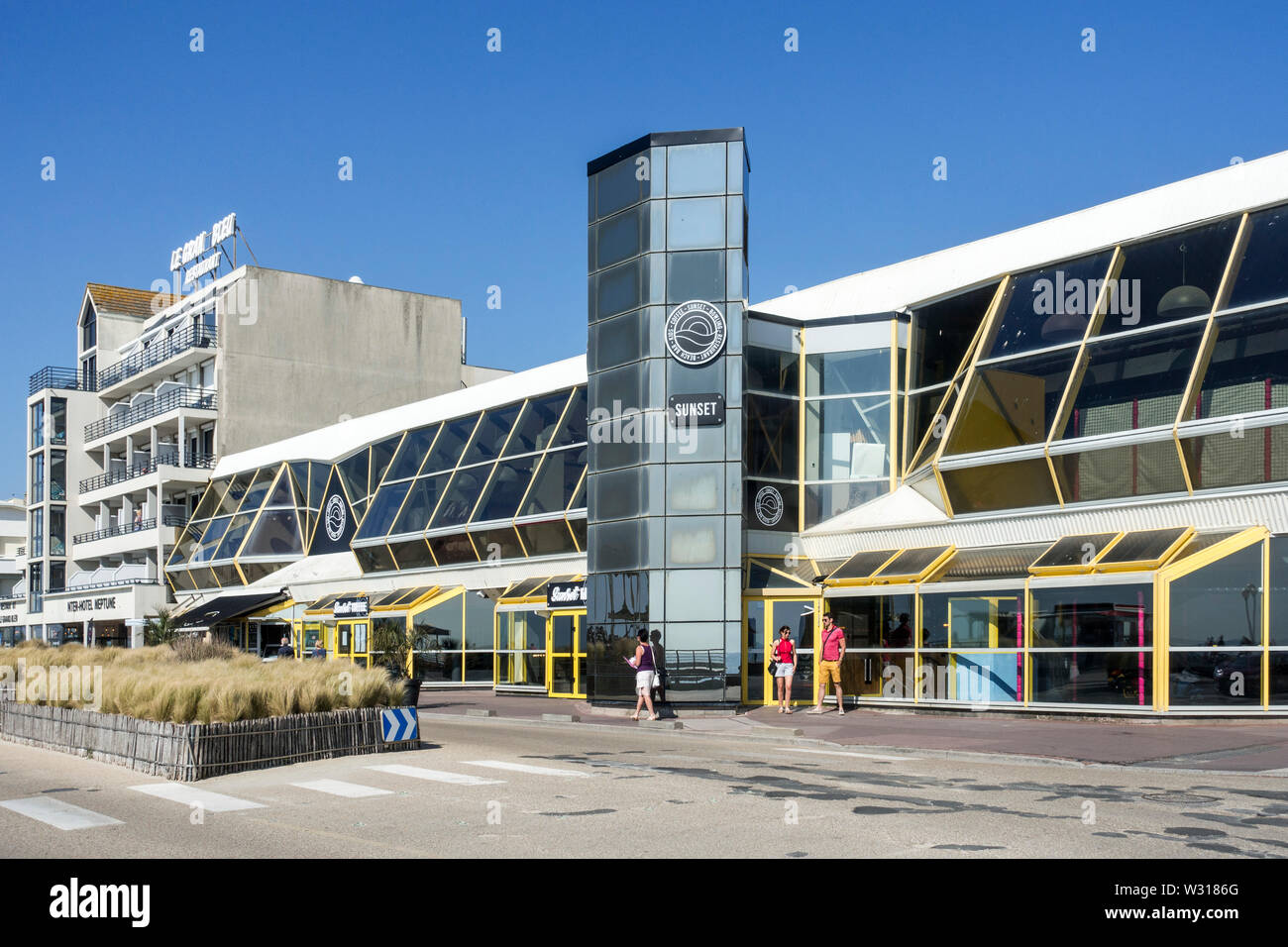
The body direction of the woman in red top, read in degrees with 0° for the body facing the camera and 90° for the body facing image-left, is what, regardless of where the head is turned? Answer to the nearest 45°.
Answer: approximately 0°

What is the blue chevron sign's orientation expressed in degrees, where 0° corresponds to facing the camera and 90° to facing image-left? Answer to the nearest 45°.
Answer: approximately 0°

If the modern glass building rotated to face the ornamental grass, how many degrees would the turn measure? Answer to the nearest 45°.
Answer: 0° — it already faces it

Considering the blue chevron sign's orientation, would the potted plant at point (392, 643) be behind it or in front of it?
behind

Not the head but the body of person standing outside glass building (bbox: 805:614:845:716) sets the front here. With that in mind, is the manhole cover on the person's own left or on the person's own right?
on the person's own left

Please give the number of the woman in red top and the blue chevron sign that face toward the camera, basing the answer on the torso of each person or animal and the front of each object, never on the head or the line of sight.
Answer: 2

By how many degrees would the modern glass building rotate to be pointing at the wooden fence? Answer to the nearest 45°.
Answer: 0° — it already faces it

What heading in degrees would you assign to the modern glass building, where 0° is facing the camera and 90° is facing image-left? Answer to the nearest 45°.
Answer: approximately 45°
